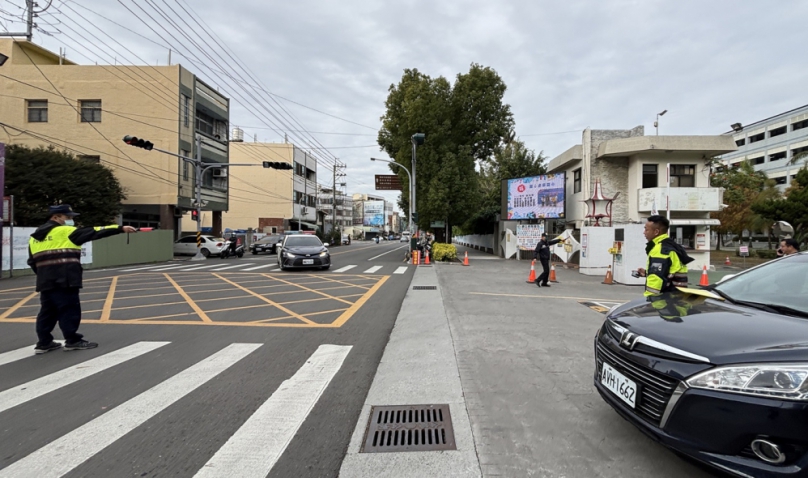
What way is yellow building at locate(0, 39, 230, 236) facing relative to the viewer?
to the viewer's right

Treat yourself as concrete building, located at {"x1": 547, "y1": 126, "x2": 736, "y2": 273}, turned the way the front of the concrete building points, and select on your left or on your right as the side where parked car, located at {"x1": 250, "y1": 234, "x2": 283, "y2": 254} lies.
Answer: on your right

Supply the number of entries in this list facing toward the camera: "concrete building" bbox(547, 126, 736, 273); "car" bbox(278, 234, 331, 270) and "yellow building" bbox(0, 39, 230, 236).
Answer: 2

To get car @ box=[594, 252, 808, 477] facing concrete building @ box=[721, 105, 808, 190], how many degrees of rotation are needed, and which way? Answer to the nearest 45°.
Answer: approximately 135° to its right

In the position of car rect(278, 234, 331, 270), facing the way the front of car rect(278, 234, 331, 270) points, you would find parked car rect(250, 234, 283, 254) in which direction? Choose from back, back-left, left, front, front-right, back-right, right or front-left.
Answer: back

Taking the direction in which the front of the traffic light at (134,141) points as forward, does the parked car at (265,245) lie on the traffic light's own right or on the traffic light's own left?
on the traffic light's own left

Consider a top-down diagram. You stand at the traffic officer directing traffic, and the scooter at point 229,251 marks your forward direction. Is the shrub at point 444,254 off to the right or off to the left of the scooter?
right

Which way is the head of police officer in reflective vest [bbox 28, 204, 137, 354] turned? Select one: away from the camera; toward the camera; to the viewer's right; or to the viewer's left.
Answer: to the viewer's right
